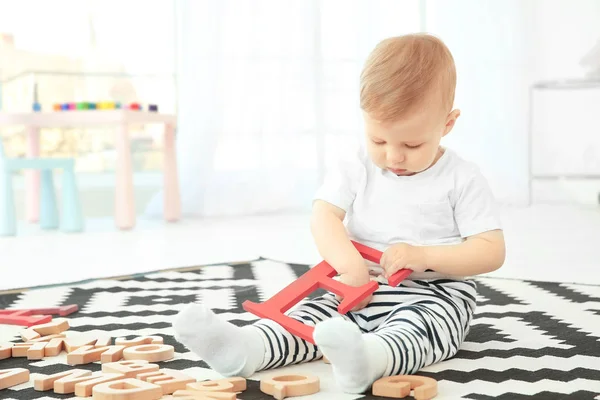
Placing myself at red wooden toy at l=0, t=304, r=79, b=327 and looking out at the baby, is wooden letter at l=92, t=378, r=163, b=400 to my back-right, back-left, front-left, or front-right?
front-right

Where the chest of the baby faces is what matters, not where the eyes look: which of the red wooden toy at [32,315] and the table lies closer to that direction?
the red wooden toy

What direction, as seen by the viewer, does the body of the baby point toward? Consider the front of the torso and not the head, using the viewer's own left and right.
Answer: facing the viewer and to the left of the viewer

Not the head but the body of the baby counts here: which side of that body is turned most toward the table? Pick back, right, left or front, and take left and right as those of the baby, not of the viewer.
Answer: right
